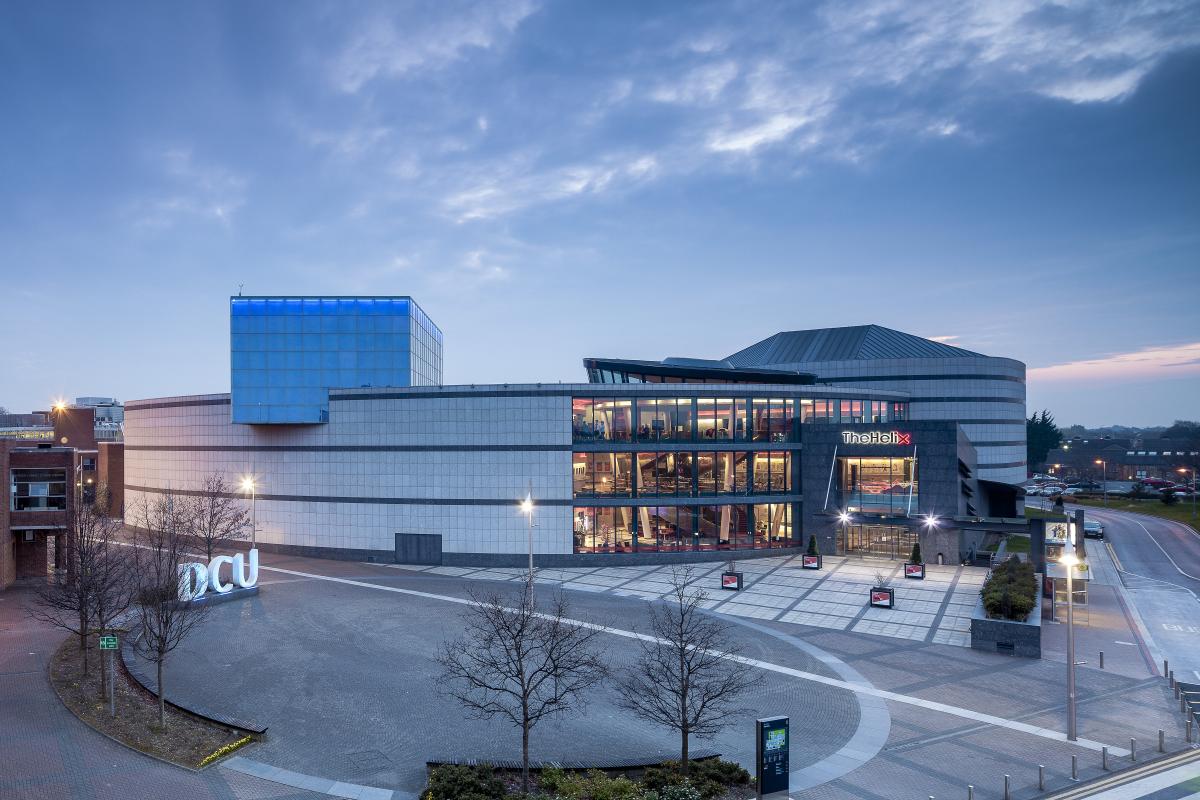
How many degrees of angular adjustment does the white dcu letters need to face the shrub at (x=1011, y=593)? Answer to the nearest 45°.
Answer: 0° — it already faces it

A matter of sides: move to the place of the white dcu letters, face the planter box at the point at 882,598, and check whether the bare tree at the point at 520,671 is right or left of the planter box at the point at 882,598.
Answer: right

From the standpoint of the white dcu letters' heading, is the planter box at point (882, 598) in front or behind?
in front

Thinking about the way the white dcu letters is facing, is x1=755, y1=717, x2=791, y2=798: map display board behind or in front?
in front

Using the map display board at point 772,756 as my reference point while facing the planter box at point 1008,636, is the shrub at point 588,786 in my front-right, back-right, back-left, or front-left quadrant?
back-left

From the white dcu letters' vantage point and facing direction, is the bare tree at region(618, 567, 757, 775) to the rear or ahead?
ahead

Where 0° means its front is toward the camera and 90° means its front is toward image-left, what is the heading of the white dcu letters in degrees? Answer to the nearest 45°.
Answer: approximately 315°
